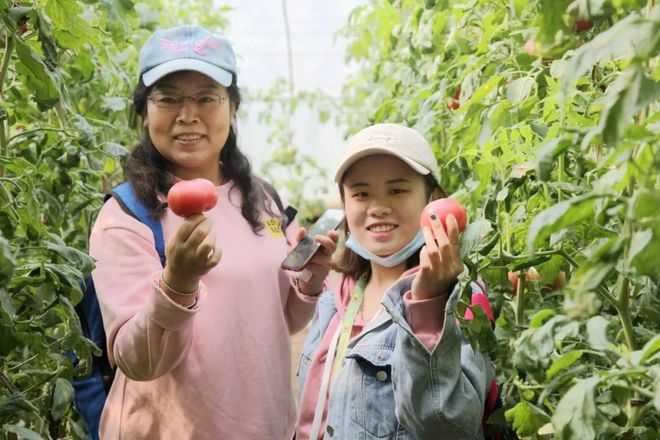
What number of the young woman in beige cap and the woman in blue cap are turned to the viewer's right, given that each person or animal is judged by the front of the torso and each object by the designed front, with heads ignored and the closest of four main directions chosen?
0

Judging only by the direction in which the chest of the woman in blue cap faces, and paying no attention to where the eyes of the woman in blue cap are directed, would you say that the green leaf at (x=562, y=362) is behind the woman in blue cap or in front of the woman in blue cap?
in front

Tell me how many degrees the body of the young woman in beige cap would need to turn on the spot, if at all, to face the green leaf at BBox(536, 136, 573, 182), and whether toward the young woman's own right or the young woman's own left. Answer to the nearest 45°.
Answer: approximately 45° to the young woman's own left

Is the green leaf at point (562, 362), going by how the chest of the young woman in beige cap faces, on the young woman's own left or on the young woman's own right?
on the young woman's own left

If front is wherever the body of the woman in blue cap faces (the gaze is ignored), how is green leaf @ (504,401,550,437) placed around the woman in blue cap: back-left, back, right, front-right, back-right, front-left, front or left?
front-left

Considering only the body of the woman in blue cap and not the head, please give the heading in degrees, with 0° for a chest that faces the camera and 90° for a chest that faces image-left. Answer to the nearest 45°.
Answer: approximately 0°

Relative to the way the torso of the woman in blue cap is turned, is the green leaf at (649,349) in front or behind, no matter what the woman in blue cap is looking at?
in front
